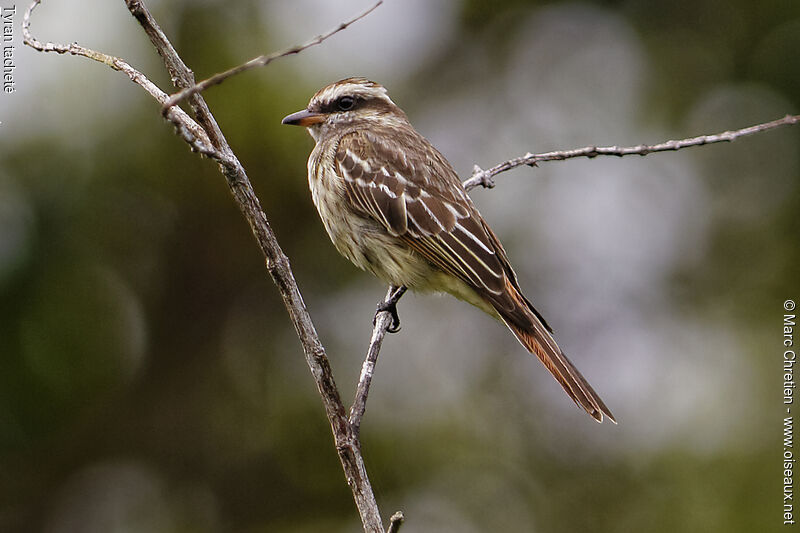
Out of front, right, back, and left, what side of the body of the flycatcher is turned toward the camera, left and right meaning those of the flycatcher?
left

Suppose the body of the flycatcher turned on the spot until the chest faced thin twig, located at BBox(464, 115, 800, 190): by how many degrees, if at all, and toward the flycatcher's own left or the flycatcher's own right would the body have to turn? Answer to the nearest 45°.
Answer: approximately 135° to the flycatcher's own left

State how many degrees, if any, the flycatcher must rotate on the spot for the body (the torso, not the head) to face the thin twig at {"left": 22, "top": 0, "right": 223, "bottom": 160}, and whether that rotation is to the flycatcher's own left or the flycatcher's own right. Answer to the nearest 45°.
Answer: approximately 45° to the flycatcher's own left

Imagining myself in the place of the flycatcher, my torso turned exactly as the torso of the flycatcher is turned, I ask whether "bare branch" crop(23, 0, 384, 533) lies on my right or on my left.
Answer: on my left

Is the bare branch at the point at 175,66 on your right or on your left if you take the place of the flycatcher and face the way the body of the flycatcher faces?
on your left
